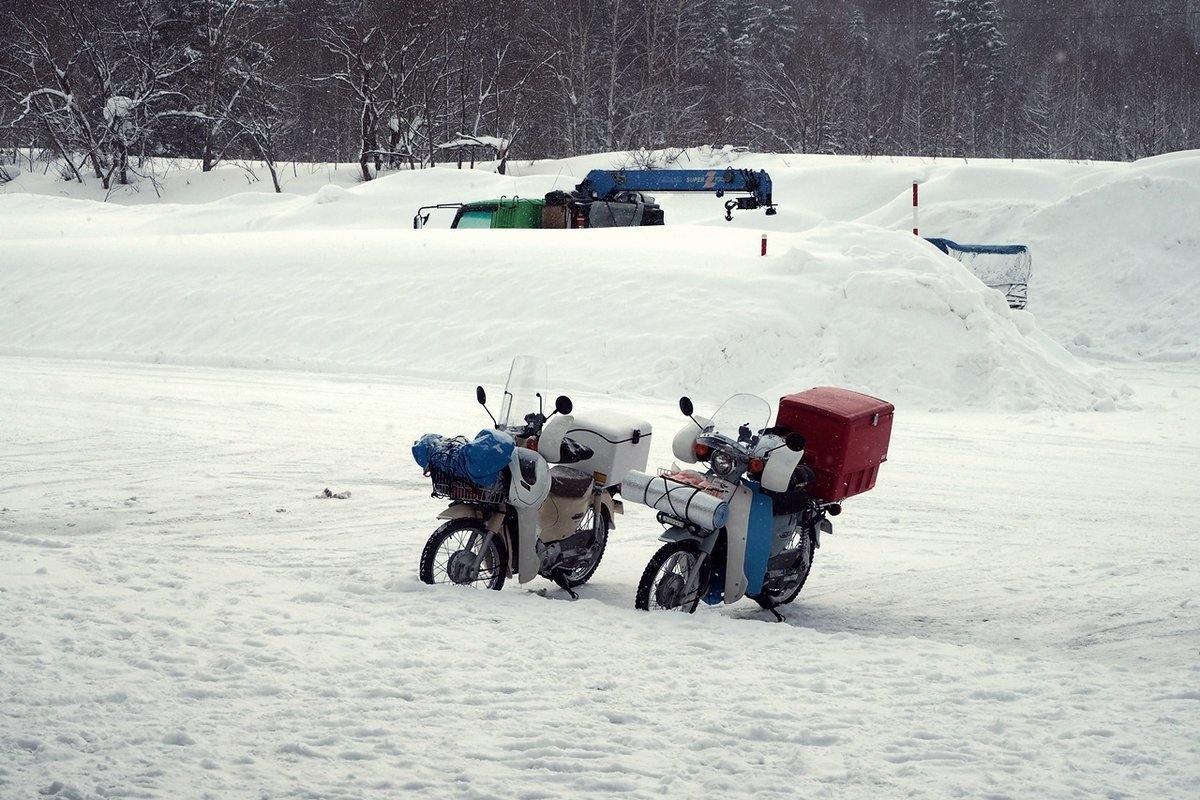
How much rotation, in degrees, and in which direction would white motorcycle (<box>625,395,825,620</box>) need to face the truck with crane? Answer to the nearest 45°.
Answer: approximately 135° to its right

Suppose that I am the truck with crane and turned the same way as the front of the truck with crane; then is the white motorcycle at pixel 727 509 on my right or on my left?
on my left

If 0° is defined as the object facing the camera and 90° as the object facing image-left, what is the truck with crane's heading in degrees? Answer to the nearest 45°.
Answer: approximately 90°

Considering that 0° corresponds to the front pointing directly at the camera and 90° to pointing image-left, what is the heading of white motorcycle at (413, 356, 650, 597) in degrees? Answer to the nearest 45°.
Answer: approximately 45°

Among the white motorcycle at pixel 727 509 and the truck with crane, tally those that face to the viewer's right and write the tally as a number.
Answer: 0

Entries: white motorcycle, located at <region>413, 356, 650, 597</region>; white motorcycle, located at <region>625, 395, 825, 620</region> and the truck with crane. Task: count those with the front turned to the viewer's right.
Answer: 0

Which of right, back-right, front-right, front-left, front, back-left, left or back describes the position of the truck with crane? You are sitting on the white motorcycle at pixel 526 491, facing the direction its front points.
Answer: back-right

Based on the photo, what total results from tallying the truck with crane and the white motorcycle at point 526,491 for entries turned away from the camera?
0

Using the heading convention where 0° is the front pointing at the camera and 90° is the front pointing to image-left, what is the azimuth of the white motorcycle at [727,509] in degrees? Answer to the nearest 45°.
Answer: approximately 45°

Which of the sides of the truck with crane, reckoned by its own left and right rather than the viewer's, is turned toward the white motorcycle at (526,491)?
left

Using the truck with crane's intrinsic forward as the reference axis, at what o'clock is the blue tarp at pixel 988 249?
The blue tarp is roughly at 6 o'clock from the truck with crane.
